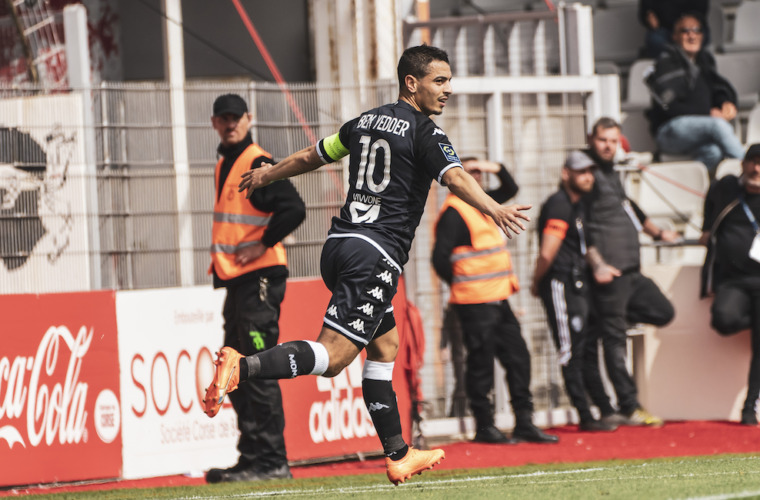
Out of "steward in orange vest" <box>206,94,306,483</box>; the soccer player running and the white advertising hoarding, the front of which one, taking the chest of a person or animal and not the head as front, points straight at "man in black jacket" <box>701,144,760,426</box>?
the soccer player running

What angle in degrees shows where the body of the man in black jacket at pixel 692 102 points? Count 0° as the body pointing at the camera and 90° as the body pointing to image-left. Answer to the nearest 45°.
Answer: approximately 315°

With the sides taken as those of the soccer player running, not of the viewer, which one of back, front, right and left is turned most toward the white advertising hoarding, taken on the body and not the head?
left

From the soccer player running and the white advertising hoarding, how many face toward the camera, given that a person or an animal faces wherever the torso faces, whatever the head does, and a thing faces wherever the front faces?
1

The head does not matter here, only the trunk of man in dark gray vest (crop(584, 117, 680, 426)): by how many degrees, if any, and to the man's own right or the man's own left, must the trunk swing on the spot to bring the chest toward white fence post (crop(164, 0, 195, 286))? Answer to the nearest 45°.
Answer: approximately 90° to the man's own right

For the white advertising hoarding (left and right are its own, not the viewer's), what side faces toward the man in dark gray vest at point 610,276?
left

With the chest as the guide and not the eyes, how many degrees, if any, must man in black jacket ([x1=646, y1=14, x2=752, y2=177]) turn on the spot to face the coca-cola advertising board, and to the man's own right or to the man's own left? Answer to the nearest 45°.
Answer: approximately 90° to the man's own right

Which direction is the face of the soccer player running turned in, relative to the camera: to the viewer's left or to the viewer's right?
to the viewer's right
